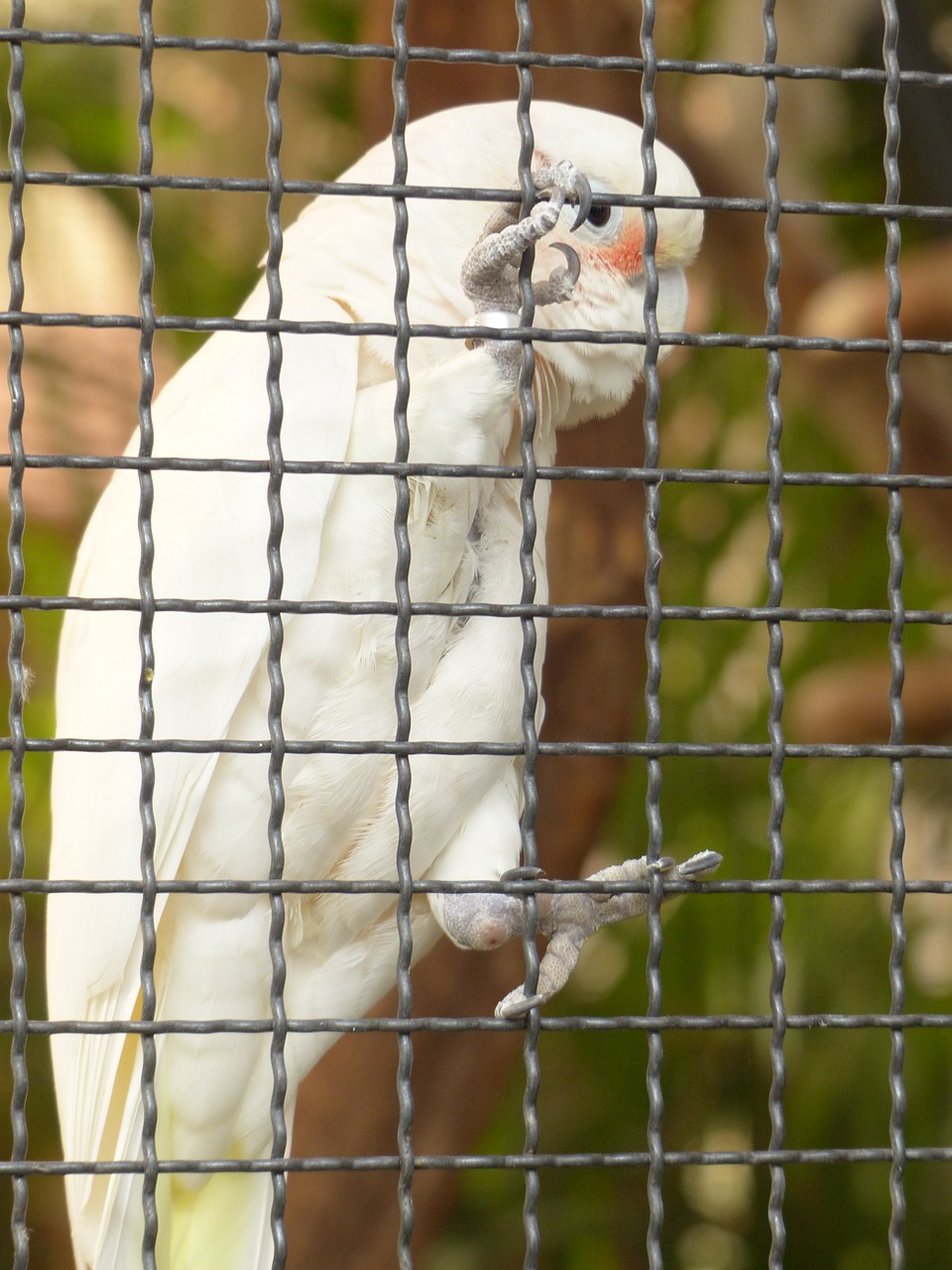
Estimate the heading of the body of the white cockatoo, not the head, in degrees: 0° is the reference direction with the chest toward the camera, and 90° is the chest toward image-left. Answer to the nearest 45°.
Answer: approximately 270°
